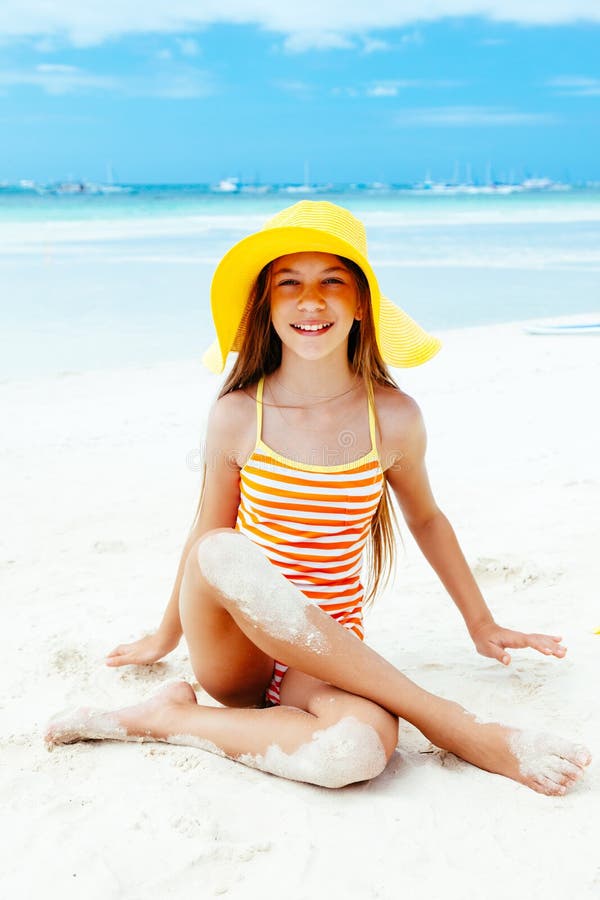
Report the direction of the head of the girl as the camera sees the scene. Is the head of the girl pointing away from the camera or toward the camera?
toward the camera

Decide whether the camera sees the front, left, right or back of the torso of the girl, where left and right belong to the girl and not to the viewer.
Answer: front
